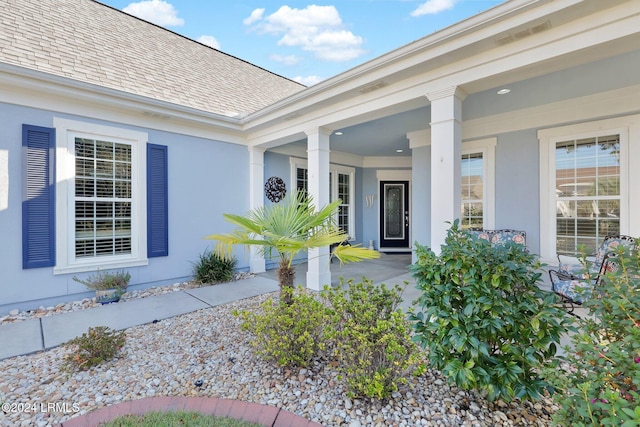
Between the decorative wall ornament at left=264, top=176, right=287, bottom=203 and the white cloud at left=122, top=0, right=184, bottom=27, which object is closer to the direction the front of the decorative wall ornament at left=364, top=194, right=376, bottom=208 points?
the decorative wall ornament

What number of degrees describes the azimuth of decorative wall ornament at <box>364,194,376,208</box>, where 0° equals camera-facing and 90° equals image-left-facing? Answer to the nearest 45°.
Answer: approximately 0°

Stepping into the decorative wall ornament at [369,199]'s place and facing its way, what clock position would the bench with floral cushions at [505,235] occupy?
The bench with floral cushions is roughly at 11 o'clock from the decorative wall ornament.

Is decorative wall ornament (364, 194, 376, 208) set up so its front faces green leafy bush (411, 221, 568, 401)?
yes

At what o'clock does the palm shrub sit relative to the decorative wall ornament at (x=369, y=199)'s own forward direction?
The palm shrub is roughly at 12 o'clock from the decorative wall ornament.

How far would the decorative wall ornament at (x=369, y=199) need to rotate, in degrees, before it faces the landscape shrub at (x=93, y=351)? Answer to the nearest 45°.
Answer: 0° — it already faces it

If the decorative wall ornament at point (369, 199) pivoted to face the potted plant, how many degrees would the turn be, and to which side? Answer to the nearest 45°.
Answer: approximately 45° to its right

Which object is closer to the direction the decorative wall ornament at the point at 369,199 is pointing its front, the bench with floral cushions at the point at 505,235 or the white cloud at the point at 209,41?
the bench with floral cushions
